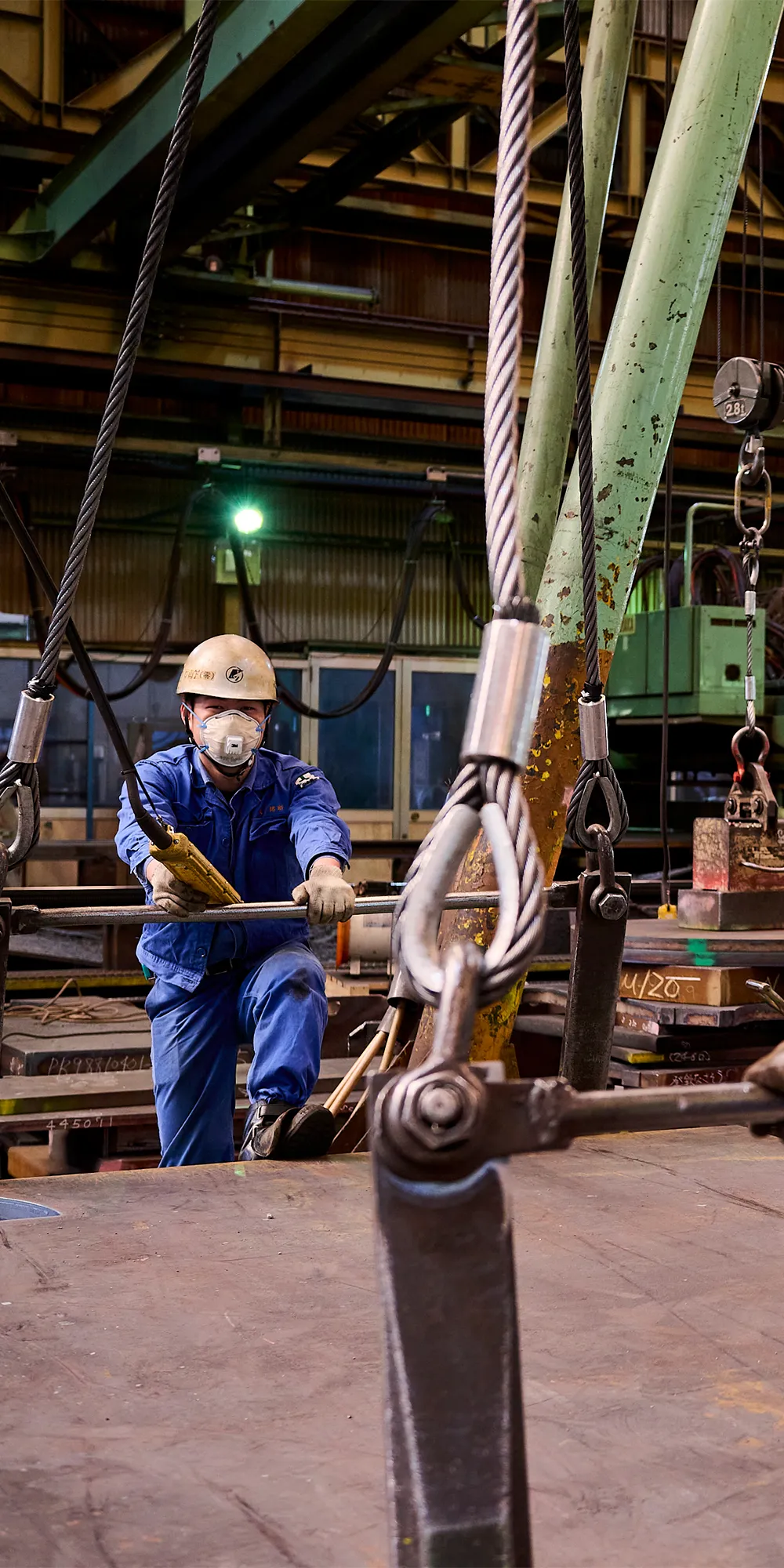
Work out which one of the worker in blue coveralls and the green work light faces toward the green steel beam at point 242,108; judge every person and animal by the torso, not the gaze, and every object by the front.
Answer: the green work light

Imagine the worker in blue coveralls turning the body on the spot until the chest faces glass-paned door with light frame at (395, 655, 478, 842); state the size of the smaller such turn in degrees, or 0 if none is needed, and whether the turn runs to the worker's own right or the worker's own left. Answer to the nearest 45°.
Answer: approximately 180°

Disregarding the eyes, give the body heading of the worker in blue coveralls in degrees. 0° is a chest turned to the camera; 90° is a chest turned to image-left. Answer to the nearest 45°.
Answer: approximately 0°

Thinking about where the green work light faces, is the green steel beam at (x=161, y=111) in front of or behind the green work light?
in front

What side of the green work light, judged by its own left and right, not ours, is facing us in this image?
front

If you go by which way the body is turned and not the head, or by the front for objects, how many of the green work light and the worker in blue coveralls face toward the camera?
2

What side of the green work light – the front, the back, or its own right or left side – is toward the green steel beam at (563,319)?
front

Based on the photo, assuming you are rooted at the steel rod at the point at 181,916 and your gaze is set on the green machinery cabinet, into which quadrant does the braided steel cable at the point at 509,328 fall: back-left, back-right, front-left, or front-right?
back-right

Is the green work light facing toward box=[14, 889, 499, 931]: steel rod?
yes

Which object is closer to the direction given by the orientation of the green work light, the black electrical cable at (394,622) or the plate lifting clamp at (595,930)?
the plate lifting clamp

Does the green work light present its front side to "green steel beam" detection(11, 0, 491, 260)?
yes

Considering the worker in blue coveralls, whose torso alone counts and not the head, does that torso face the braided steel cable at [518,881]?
yes
